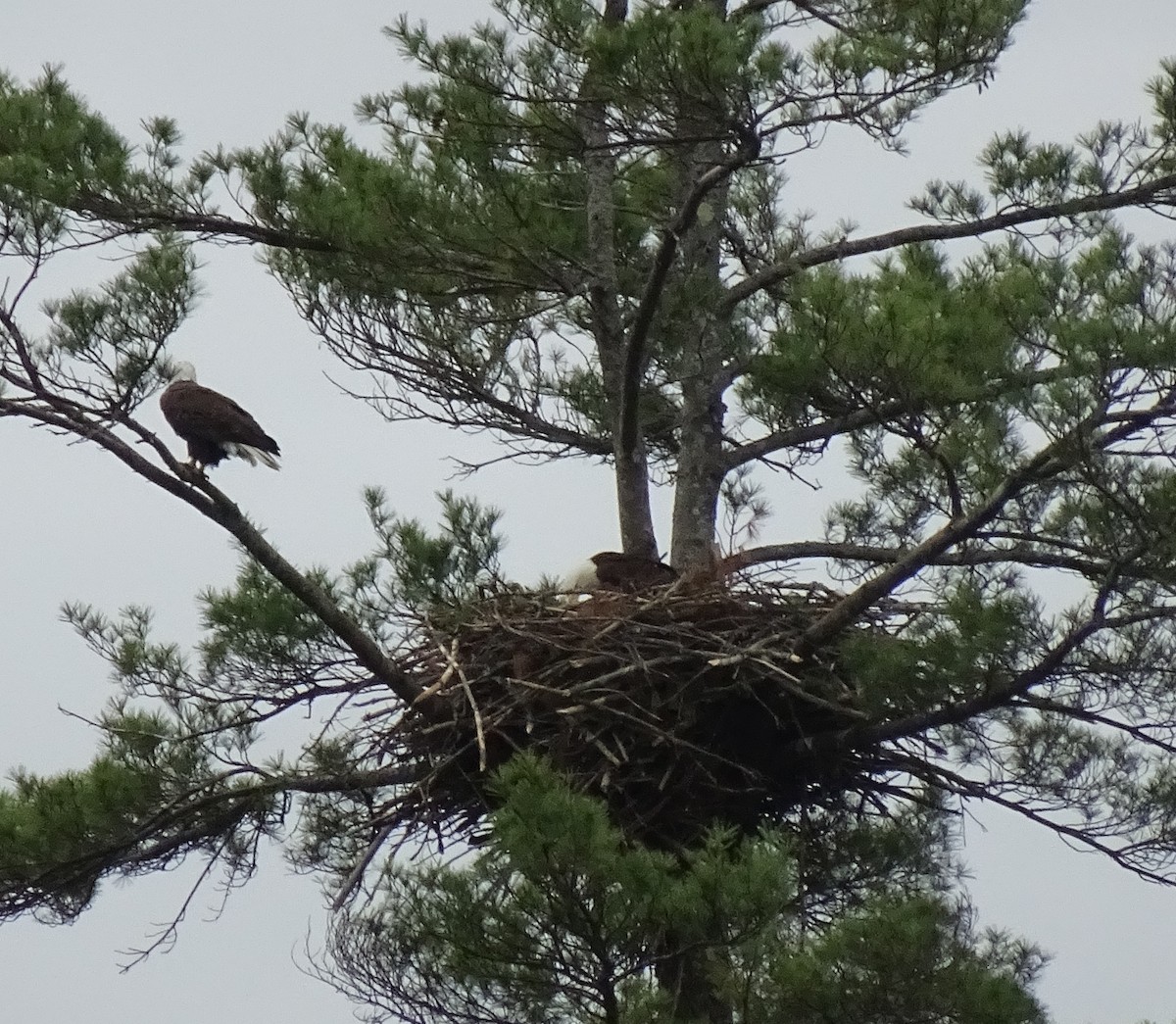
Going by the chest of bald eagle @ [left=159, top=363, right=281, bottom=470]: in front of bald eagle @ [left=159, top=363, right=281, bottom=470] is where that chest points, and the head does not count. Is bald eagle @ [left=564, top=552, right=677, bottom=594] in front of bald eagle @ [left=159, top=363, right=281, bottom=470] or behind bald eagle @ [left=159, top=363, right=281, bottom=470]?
behind

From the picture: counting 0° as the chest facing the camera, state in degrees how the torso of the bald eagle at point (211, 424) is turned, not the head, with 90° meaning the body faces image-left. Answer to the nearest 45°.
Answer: approximately 90°

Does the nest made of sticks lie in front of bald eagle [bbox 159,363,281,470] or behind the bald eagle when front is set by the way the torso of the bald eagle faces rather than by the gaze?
behind

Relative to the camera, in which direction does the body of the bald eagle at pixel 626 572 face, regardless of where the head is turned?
to the viewer's left
